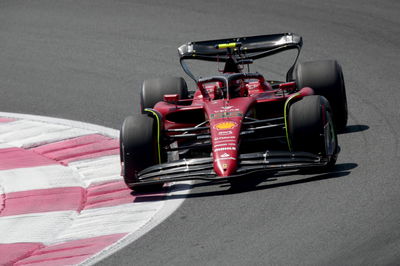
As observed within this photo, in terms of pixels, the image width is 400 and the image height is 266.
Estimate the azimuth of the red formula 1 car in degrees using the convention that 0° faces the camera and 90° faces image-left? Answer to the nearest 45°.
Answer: approximately 0°
